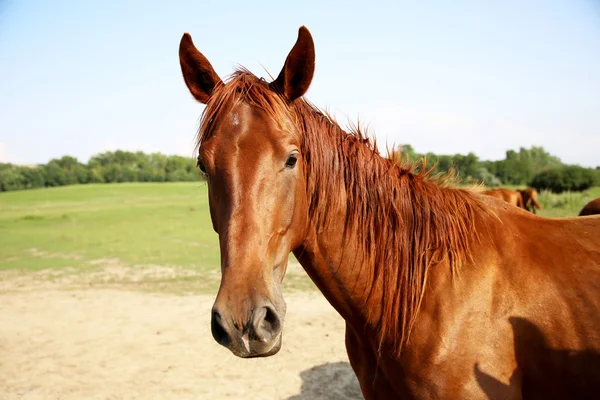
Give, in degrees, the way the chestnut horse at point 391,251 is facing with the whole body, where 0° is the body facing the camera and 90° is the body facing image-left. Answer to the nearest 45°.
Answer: approximately 45°

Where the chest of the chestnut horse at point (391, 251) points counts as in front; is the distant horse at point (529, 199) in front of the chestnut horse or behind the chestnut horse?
behind
